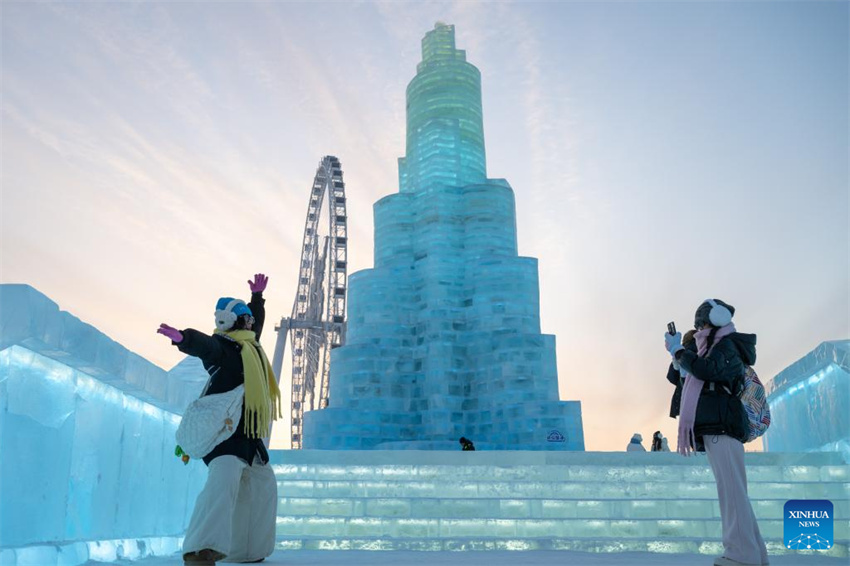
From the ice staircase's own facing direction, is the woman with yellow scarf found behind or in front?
in front

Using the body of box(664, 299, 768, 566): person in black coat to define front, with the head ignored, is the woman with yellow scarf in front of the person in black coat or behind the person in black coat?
in front

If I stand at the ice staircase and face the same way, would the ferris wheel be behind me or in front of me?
behind

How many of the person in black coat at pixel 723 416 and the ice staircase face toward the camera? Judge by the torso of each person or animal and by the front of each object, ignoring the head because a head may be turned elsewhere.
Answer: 1

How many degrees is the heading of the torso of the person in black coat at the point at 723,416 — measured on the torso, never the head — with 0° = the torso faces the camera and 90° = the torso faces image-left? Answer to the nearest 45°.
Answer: approximately 90°

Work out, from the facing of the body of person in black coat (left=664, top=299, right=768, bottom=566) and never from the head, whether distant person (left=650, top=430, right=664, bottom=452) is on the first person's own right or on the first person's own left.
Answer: on the first person's own right

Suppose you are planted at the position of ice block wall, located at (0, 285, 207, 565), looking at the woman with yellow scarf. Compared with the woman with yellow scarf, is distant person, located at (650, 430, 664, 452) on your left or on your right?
left

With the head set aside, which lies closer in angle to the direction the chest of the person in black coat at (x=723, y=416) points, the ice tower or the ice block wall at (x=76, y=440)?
the ice block wall

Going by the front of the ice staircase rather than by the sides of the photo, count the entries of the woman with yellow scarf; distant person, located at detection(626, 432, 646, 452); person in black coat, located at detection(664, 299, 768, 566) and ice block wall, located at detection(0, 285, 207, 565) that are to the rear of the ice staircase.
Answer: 1

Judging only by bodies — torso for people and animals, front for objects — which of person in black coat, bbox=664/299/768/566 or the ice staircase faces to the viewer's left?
the person in black coat

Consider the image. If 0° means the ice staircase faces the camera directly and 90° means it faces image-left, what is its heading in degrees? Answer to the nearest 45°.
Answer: approximately 0°

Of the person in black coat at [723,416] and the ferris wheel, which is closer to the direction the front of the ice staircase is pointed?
the person in black coat

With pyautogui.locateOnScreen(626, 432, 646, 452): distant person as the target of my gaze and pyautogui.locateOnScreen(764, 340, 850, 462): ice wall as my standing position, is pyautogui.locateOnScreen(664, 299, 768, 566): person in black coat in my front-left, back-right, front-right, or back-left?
back-left
